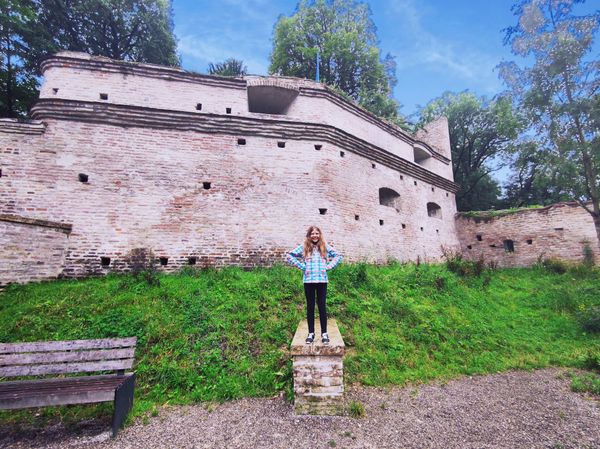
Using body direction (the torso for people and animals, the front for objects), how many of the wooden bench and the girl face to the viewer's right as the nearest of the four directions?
0

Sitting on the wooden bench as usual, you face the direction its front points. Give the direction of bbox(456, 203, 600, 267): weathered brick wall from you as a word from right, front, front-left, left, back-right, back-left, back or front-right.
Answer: back-left

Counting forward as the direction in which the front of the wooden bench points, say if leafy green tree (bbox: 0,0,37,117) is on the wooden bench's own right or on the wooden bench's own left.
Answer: on the wooden bench's own right

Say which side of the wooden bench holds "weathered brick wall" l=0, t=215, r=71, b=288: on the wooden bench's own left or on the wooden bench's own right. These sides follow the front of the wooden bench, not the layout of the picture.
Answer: on the wooden bench's own right

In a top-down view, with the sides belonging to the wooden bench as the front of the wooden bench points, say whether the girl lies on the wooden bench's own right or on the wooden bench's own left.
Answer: on the wooden bench's own left

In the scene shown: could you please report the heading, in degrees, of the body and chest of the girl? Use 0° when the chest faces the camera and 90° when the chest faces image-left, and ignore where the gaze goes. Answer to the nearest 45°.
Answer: approximately 0°

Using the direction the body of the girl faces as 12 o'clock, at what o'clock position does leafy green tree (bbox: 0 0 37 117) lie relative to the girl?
The leafy green tree is roughly at 4 o'clock from the girl.

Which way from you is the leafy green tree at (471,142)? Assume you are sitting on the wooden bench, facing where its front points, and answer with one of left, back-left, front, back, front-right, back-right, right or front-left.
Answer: back-left

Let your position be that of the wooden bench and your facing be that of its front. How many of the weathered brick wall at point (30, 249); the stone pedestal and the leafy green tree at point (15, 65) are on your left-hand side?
1

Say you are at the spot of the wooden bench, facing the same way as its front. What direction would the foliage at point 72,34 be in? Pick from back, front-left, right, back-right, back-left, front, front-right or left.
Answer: back-right

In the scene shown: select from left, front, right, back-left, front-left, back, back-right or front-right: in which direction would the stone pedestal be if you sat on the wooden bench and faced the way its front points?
left
